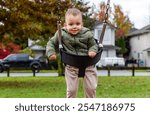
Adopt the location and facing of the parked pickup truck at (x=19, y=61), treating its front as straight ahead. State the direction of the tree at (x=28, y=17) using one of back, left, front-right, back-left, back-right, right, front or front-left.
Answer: left

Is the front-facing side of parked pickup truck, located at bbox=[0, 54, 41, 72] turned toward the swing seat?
no

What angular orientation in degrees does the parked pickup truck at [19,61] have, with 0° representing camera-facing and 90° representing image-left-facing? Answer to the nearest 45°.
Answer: approximately 90°
